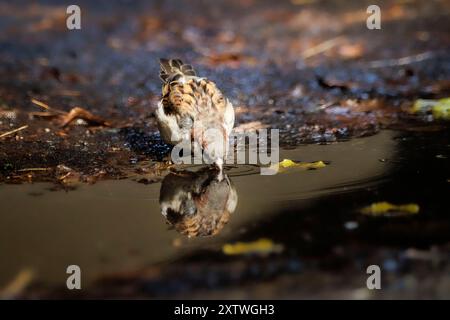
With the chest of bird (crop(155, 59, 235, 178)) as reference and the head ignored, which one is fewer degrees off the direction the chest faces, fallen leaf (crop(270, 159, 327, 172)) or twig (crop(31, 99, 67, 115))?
the fallen leaf

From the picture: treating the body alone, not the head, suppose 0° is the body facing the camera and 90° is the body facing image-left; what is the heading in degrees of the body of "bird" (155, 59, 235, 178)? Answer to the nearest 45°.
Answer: approximately 315°

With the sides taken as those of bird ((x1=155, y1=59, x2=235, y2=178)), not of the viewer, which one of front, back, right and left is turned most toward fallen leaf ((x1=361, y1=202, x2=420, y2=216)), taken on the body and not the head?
front

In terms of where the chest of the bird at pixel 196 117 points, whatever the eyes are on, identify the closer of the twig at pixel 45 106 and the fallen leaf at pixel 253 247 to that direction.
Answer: the fallen leaf

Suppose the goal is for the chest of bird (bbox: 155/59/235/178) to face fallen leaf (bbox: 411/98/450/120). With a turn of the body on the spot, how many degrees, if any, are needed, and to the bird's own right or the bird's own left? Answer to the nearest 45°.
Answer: approximately 90° to the bird's own left

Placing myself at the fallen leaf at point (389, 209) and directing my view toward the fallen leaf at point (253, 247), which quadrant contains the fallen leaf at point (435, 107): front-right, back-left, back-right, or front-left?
back-right

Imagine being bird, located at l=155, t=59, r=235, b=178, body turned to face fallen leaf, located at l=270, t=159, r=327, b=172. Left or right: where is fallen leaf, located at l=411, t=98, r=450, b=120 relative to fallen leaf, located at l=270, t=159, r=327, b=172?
left

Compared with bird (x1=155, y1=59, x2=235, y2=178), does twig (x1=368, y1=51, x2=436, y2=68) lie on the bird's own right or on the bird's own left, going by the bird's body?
on the bird's own left

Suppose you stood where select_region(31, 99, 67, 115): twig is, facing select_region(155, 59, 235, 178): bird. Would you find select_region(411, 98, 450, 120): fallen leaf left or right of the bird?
left

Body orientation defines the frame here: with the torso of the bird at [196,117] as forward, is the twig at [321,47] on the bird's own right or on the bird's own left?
on the bird's own left

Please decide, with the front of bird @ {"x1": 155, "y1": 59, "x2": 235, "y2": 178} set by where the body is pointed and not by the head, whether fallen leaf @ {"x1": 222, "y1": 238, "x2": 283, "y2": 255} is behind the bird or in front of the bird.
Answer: in front
